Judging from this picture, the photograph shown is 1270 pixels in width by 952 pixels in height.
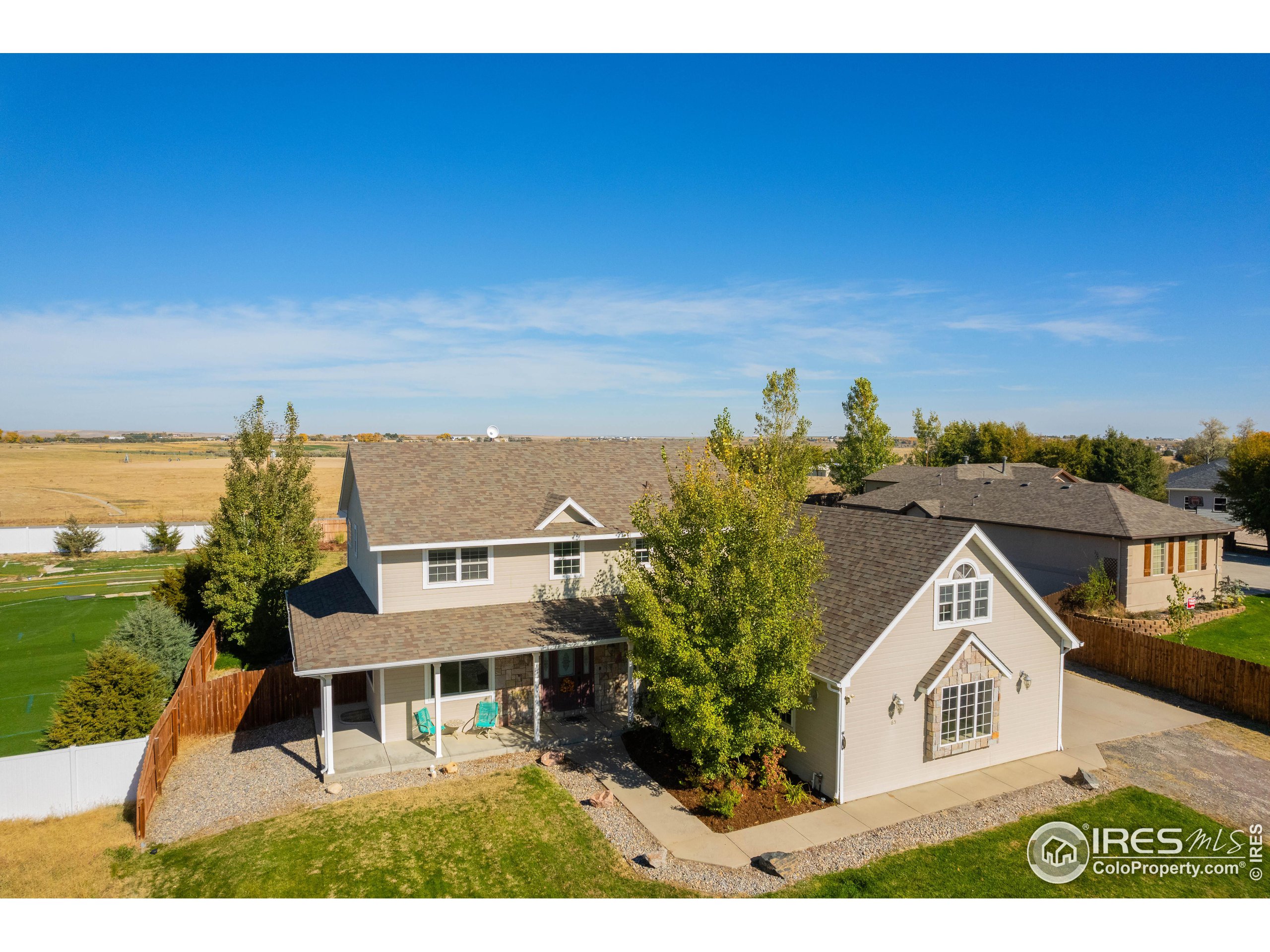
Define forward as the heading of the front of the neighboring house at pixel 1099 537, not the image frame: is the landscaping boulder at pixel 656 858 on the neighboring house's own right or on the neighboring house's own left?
on the neighboring house's own right

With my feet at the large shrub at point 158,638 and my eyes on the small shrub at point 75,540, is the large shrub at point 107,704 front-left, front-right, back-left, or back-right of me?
back-left

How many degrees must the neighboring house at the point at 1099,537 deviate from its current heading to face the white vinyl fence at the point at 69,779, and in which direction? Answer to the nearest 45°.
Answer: approximately 90° to its right

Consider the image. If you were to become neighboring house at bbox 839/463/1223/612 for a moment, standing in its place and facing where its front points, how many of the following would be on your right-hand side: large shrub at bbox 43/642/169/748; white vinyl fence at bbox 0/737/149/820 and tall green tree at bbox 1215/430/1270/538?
2

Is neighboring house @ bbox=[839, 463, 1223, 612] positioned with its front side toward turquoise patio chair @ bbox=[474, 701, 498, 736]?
no

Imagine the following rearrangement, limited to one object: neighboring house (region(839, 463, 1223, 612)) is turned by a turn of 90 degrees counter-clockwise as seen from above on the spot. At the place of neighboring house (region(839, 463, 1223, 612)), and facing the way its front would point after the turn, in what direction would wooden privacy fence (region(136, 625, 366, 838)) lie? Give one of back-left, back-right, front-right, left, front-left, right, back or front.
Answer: back

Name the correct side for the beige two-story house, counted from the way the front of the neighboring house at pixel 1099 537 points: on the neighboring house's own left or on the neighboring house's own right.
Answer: on the neighboring house's own right

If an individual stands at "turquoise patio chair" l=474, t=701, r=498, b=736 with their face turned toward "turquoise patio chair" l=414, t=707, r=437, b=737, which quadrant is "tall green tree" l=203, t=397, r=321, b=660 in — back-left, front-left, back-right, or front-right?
front-right

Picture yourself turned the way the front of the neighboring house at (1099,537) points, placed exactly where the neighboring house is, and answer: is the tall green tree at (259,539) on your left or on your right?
on your right

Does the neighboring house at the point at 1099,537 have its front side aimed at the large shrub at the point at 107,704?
no

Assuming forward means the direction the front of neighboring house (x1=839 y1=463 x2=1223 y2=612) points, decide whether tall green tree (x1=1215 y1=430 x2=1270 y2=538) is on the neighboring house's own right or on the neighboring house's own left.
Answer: on the neighboring house's own left

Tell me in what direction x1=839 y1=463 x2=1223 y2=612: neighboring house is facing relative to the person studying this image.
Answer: facing the viewer and to the right of the viewer

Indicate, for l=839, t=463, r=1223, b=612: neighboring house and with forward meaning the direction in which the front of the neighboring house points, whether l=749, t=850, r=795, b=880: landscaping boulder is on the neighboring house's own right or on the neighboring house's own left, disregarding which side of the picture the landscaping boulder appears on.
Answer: on the neighboring house's own right

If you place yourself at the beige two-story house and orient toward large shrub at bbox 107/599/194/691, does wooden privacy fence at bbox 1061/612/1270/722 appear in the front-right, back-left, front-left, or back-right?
back-right

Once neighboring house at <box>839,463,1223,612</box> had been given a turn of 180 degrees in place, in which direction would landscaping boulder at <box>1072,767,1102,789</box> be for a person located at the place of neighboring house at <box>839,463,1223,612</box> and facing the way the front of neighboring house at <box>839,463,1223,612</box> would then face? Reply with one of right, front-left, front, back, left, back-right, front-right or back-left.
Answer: back-left

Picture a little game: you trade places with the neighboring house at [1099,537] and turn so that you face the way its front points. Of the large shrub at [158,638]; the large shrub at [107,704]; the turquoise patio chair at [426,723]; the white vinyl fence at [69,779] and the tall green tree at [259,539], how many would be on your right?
5

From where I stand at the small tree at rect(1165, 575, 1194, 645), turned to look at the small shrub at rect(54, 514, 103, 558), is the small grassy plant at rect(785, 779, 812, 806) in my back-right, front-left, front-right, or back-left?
front-left

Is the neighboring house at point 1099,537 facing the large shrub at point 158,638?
no
